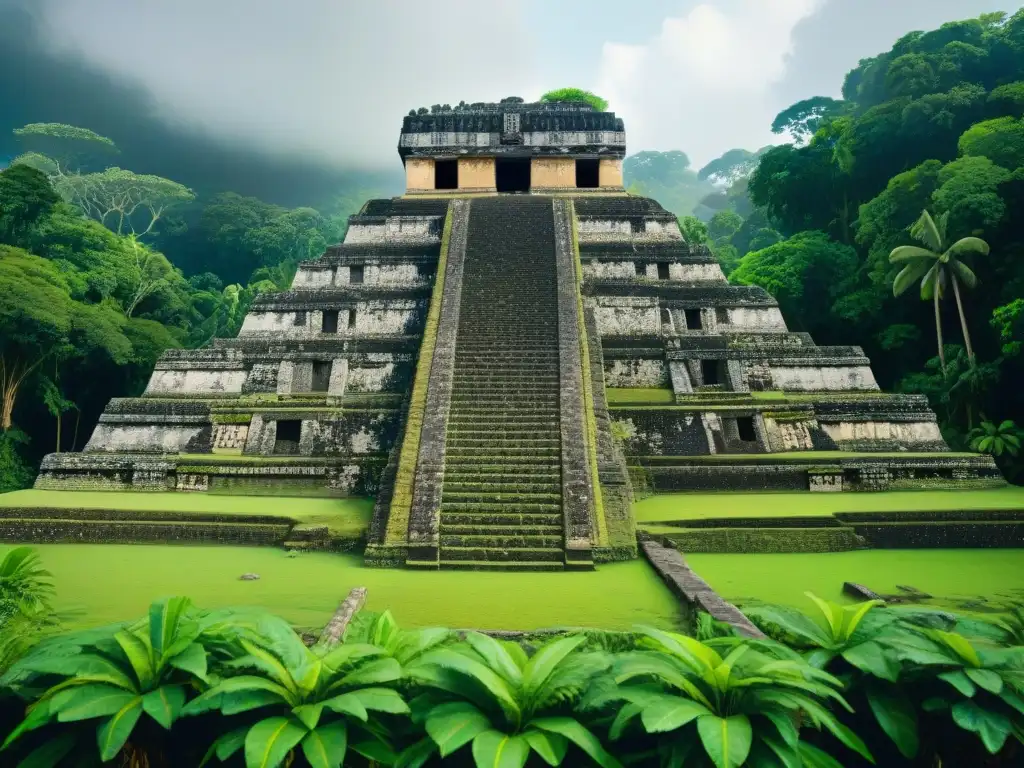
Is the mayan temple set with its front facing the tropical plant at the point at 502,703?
yes

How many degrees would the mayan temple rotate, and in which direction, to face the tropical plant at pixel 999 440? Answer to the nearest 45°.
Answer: approximately 90° to its left

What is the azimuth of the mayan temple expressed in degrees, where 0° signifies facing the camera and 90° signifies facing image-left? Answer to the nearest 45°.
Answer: approximately 0°

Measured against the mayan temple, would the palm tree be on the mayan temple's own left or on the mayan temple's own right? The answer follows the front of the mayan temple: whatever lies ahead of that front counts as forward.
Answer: on the mayan temple's own left

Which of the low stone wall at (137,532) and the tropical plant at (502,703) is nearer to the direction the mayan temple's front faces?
the tropical plant

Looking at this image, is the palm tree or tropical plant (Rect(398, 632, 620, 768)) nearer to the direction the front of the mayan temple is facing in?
the tropical plant

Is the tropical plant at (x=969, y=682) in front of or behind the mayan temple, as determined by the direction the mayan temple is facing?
in front

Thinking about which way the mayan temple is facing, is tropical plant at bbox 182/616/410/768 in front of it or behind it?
in front

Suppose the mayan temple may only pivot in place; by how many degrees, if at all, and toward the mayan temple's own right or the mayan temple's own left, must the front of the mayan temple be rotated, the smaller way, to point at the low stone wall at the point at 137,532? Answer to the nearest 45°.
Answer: approximately 45° to the mayan temple's own right
